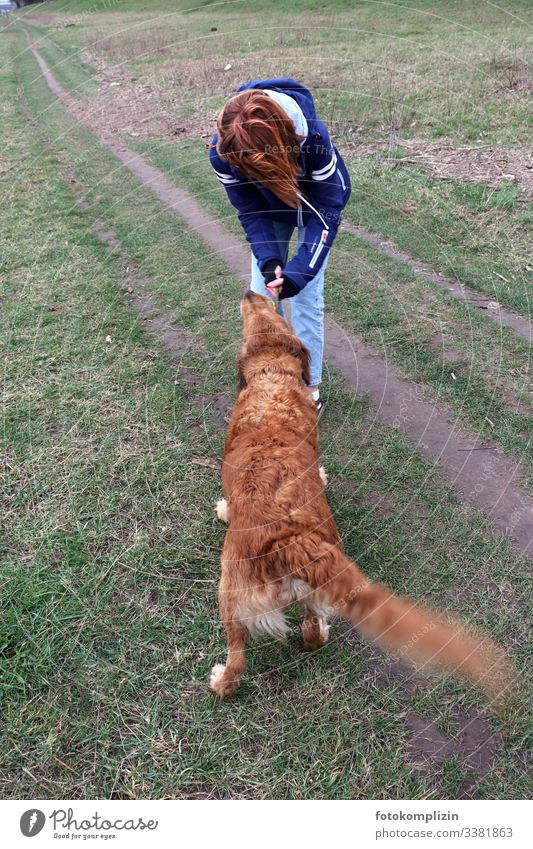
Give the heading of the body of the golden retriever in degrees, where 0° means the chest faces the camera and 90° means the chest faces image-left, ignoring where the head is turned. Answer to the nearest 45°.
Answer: approximately 180°
